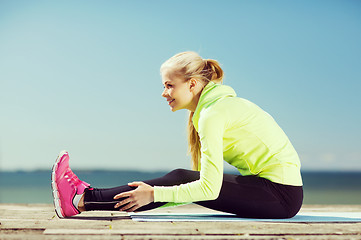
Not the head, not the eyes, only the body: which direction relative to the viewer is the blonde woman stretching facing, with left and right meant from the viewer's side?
facing to the left of the viewer

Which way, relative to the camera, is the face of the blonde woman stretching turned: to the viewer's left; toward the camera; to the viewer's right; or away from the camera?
to the viewer's left
